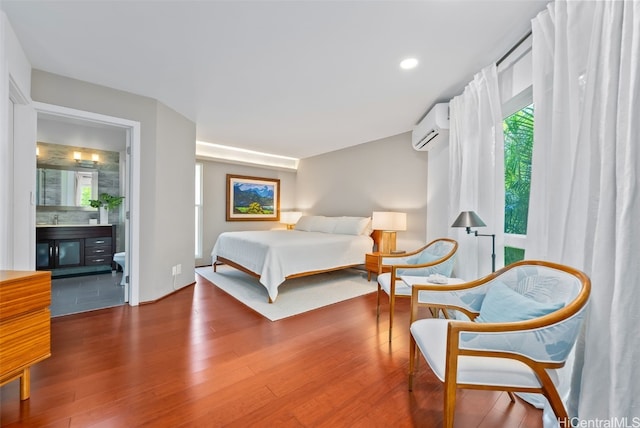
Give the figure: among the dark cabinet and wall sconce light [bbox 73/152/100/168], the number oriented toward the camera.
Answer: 2

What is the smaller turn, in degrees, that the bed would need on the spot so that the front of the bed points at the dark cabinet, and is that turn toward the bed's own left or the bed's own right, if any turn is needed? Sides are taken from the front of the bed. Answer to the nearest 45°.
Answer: approximately 45° to the bed's own right

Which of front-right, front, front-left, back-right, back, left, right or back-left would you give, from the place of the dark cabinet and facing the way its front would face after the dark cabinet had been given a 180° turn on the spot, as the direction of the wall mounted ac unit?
back-right

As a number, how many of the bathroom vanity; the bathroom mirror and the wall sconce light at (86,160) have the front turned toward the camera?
3

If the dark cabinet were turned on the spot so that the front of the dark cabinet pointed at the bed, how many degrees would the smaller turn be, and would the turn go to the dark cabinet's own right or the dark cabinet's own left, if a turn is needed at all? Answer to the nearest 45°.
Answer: approximately 45° to the dark cabinet's own left

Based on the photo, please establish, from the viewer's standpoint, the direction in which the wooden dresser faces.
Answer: facing the viewer and to the right of the viewer

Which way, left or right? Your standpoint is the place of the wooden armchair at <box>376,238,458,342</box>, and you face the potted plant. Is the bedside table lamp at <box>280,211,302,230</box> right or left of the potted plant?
right

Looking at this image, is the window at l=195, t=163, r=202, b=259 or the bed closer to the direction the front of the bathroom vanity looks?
the bed

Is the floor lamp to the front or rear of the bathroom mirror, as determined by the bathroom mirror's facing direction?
to the front

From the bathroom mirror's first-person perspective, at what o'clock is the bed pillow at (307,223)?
The bed pillow is roughly at 10 o'clock from the bathroom mirror.

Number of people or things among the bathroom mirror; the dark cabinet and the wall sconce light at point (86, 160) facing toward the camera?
3

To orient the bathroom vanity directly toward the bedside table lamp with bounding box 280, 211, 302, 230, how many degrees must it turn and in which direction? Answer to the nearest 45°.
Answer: approximately 90° to its left

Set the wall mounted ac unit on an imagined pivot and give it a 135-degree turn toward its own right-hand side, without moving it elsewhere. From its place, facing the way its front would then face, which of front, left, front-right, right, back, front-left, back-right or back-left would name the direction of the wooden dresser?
back-left

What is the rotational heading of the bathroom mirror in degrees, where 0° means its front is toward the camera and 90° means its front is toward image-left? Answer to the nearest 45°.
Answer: approximately 0°

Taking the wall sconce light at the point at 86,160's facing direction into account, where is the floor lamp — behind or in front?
in front
